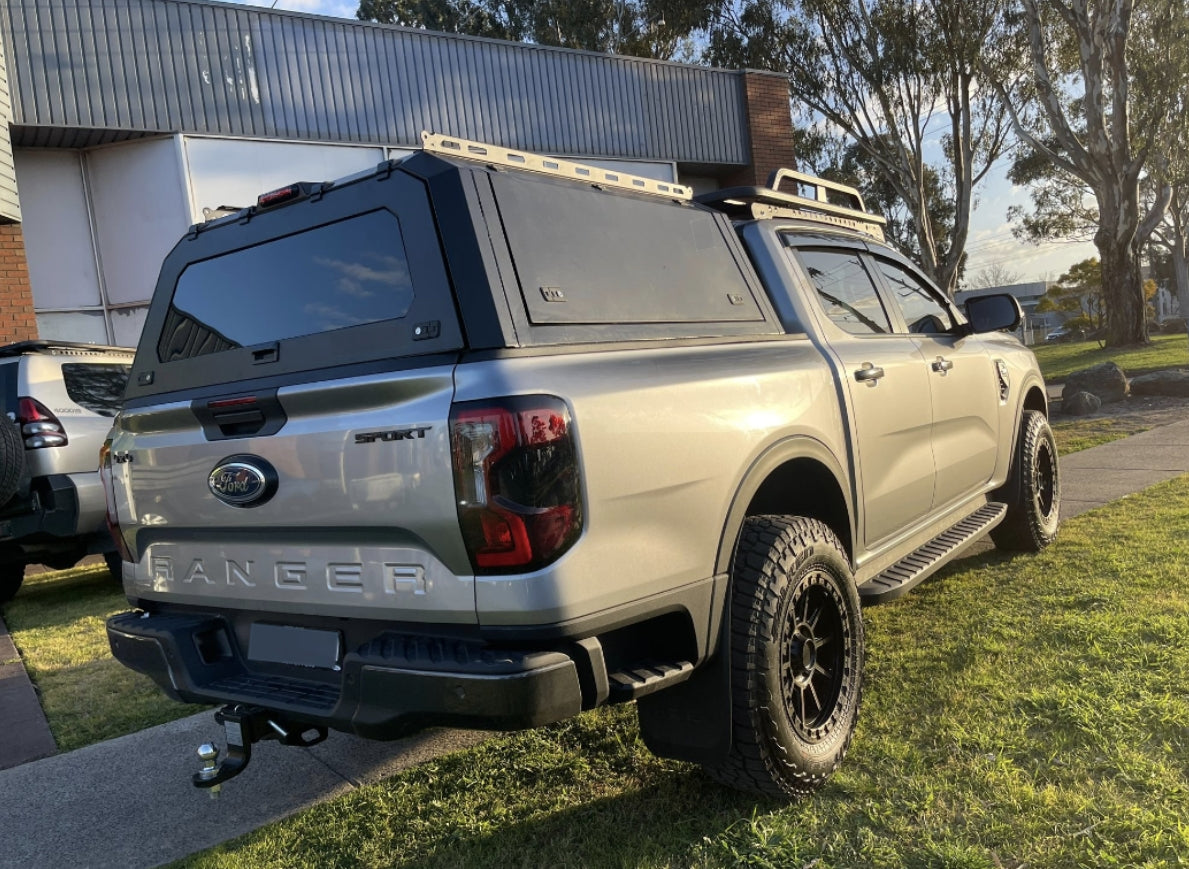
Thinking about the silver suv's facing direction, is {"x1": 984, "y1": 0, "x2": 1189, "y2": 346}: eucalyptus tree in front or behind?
in front

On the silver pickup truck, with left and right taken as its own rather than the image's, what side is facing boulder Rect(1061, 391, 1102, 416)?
front

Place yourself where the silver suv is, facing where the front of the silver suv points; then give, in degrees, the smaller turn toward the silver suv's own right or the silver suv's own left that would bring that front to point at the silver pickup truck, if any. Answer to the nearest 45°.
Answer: approximately 135° to the silver suv's own right

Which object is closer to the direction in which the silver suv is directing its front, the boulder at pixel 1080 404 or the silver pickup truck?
the boulder

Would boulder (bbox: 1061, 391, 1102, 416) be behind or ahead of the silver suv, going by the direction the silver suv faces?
ahead

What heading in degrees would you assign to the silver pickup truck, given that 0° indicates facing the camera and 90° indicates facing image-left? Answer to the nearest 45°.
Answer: approximately 225°

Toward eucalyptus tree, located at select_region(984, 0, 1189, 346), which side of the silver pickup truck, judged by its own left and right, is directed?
front

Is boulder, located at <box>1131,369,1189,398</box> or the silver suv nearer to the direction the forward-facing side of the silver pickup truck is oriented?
the boulder

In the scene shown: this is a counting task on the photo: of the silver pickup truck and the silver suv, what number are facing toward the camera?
0

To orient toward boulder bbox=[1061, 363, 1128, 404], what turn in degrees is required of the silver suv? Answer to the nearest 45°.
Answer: approximately 45° to its right

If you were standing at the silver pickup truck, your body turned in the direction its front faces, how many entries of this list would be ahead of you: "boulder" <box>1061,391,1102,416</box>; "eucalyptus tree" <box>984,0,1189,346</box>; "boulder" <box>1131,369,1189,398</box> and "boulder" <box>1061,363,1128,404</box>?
4

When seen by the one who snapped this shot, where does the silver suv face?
facing away from the viewer and to the right of the viewer

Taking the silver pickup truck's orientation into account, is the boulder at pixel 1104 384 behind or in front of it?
in front

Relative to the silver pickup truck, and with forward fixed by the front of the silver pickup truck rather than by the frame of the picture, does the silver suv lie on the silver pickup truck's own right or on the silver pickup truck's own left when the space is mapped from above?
on the silver pickup truck's own left
